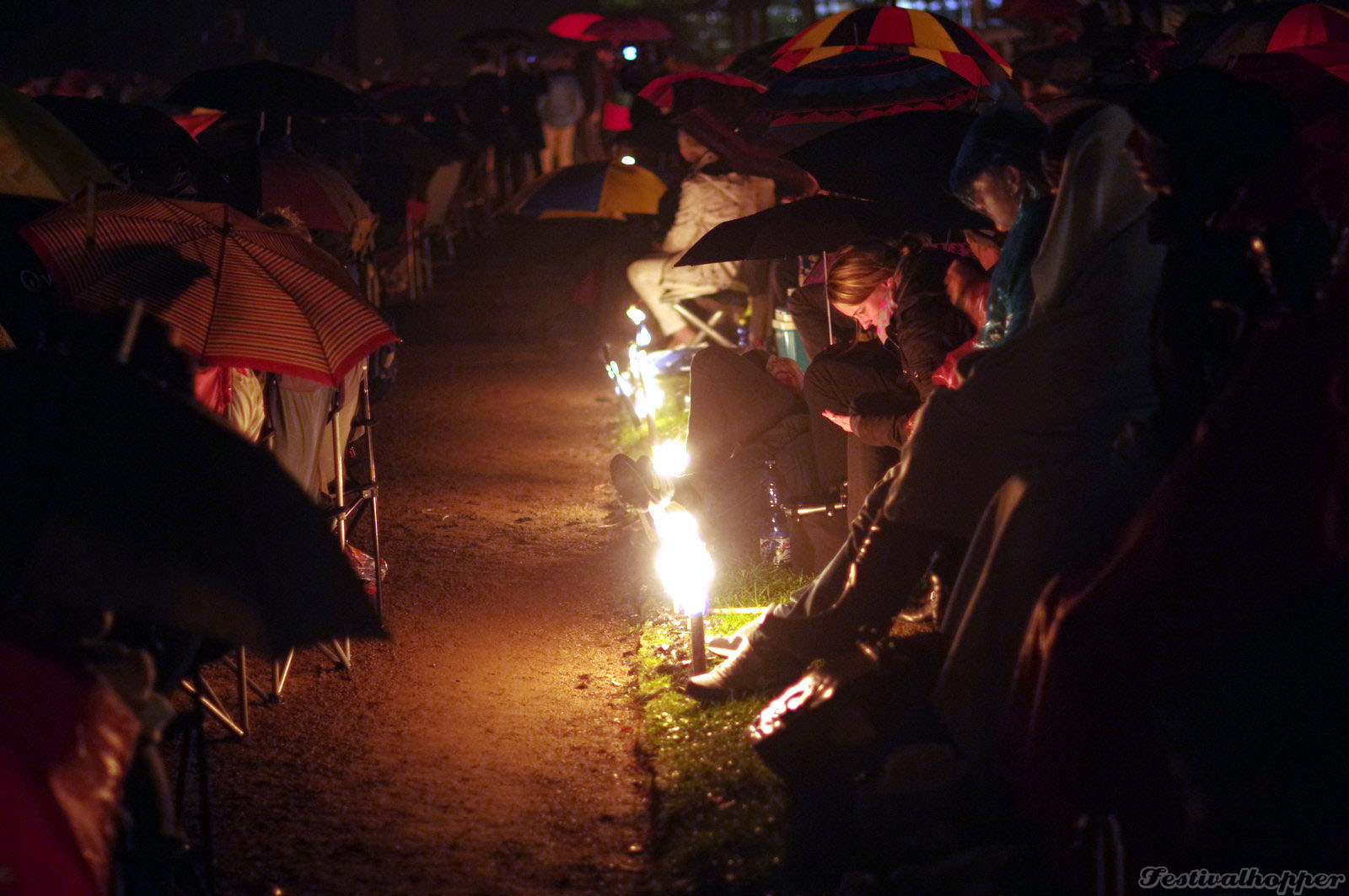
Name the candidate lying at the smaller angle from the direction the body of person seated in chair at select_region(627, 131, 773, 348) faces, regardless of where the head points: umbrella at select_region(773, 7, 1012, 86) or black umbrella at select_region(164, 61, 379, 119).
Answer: the black umbrella

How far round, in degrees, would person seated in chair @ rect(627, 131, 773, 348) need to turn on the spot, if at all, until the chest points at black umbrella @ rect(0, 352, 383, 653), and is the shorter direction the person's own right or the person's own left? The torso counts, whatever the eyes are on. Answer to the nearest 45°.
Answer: approximately 90° to the person's own left

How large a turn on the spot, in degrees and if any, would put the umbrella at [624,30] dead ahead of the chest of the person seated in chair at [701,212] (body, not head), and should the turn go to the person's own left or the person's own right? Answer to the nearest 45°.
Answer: approximately 90° to the person's own right

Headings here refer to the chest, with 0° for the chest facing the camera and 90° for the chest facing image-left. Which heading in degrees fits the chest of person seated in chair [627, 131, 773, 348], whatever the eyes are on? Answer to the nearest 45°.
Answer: approximately 90°

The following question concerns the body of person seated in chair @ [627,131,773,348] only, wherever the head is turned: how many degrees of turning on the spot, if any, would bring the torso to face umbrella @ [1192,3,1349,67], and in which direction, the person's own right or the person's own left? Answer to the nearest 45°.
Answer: approximately 135° to the person's own left

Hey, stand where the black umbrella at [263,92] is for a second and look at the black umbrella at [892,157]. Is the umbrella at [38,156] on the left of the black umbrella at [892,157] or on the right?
right

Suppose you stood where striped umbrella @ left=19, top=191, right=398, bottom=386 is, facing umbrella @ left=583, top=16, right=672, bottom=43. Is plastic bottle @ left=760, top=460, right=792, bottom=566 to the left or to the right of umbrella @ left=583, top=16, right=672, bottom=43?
right

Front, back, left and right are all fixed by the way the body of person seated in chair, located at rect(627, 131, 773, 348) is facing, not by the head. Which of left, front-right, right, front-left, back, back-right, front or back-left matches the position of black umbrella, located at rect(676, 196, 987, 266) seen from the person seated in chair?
left

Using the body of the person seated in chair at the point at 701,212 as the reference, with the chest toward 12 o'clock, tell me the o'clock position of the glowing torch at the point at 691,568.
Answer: The glowing torch is roughly at 9 o'clock from the person seated in chair.
